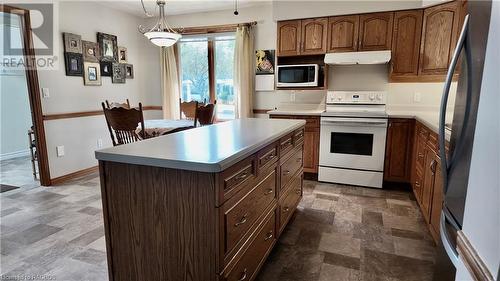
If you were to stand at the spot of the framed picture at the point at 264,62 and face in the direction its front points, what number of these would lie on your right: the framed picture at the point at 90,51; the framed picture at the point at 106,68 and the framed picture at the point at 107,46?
3

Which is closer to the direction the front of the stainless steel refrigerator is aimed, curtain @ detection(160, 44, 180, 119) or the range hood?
the curtain

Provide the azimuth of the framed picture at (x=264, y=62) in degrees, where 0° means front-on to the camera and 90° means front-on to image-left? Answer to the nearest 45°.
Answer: approximately 0°

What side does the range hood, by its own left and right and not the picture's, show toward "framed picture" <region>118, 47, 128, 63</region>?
right

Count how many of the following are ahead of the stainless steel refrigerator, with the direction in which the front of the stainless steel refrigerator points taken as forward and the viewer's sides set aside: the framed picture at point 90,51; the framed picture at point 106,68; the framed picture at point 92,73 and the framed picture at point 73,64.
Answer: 4

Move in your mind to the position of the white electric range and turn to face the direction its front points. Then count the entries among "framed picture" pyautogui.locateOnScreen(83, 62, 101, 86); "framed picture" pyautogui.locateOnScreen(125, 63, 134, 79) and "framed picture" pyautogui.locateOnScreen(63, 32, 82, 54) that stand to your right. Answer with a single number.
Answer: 3

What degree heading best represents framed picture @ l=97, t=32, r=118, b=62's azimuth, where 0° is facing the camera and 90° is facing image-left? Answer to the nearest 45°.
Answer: approximately 315°

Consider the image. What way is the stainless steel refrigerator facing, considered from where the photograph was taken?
facing to the left of the viewer

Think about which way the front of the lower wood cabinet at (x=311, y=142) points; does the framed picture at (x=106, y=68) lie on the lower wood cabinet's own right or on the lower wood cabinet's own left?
on the lower wood cabinet's own right

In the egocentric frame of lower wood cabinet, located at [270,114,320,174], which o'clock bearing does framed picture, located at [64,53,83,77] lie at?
The framed picture is roughly at 3 o'clock from the lower wood cabinet.
